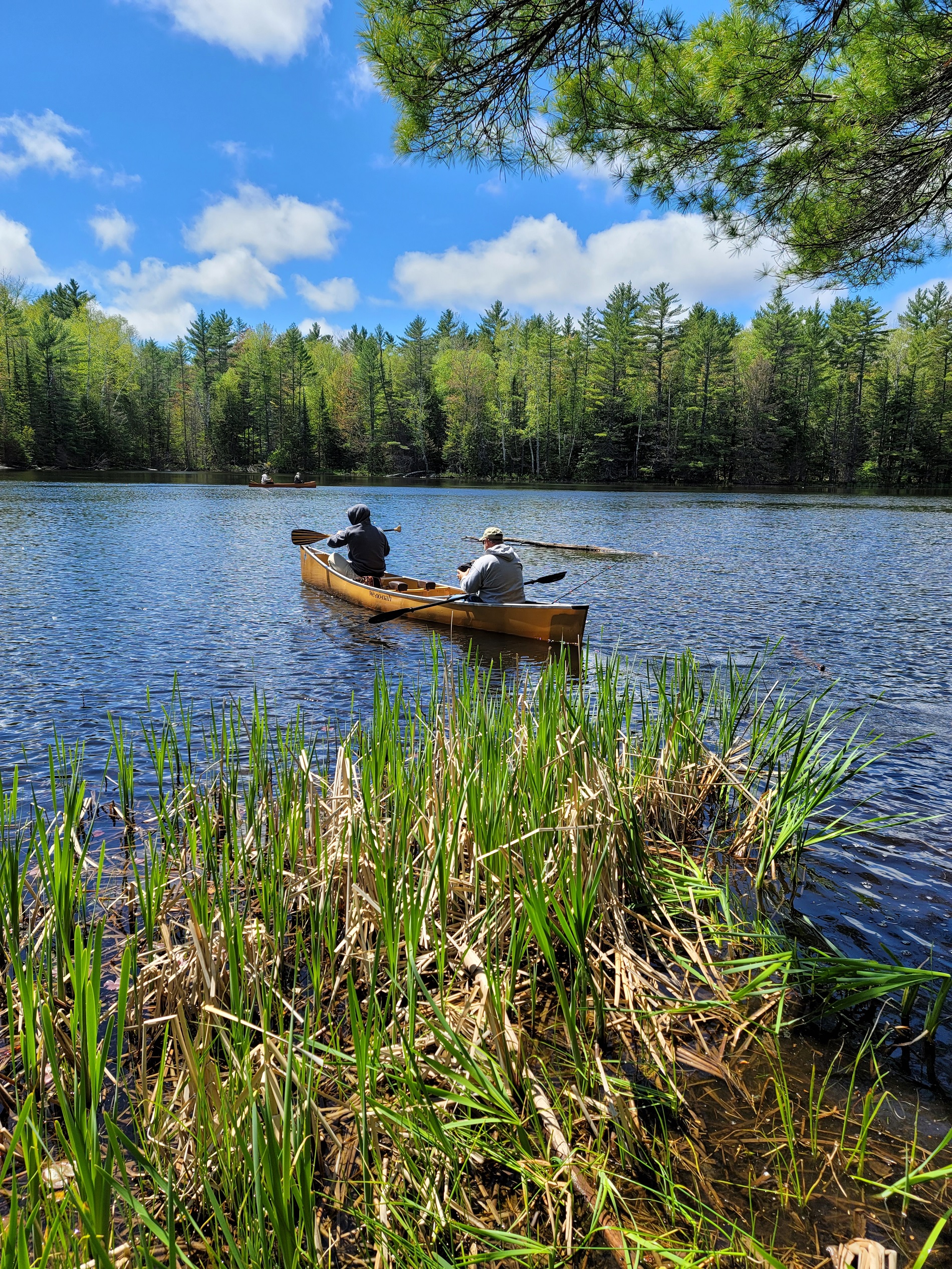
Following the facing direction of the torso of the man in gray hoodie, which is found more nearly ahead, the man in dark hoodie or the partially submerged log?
the man in dark hoodie

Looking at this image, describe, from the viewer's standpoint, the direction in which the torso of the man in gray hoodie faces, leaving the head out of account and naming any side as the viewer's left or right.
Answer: facing away from the viewer and to the left of the viewer

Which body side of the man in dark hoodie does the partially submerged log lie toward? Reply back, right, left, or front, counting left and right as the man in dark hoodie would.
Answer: right

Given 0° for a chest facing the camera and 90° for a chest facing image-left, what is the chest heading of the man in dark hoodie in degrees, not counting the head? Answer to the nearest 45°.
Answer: approximately 135°

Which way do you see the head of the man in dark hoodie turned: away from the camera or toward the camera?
away from the camera

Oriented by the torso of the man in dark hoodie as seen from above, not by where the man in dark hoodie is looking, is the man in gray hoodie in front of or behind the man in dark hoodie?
behind

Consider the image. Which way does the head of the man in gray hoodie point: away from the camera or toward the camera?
away from the camera

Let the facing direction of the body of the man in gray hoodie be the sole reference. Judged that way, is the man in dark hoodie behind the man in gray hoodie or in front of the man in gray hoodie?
in front

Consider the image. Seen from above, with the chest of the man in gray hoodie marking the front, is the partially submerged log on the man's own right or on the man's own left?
on the man's own right
